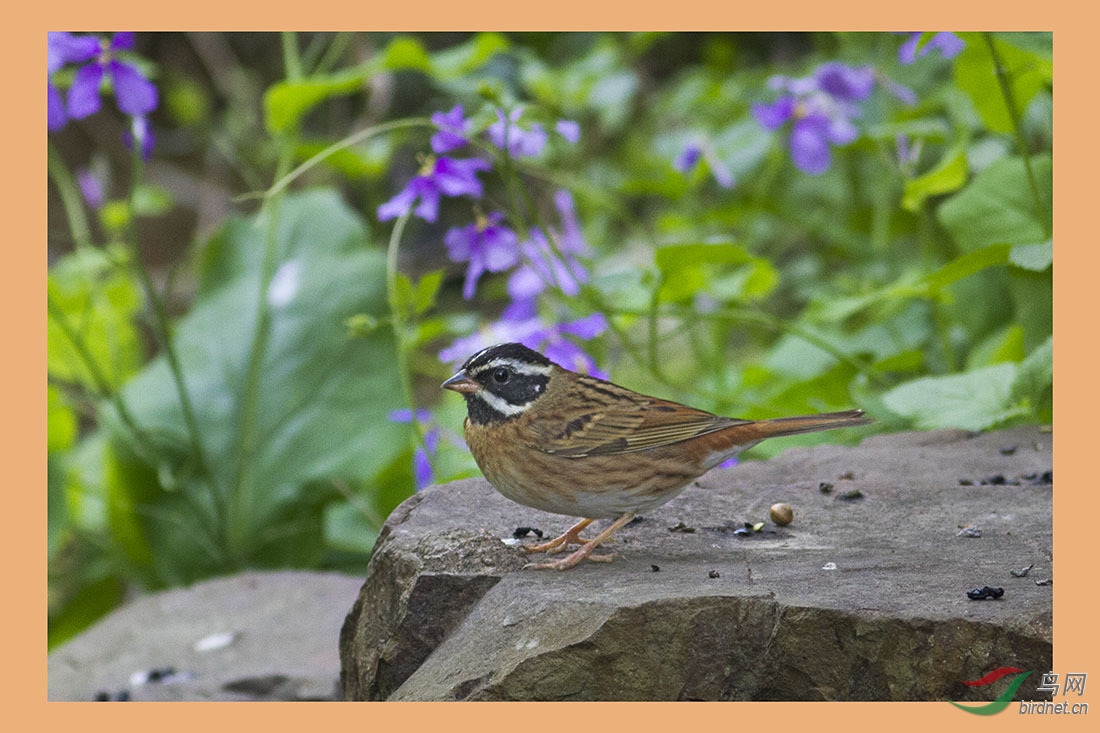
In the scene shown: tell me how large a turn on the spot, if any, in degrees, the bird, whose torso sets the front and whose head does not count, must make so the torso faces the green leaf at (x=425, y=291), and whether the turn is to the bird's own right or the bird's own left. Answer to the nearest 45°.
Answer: approximately 45° to the bird's own right

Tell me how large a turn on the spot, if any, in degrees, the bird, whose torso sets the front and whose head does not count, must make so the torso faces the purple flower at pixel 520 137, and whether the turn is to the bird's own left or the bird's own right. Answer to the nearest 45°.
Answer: approximately 90° to the bird's own right

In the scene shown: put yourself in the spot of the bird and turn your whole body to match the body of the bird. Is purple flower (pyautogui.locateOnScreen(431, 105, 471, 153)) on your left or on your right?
on your right

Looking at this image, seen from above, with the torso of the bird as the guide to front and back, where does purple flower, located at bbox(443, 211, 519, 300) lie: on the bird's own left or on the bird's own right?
on the bird's own right

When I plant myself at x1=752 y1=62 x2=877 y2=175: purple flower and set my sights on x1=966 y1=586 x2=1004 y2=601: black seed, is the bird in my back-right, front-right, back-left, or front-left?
front-right

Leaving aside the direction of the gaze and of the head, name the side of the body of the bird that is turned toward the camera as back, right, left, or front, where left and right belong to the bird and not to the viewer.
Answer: left

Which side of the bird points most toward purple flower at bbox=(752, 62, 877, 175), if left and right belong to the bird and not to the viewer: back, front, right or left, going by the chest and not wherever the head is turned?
right

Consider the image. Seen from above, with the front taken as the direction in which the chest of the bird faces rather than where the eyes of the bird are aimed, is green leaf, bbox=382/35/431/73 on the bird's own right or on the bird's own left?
on the bird's own right

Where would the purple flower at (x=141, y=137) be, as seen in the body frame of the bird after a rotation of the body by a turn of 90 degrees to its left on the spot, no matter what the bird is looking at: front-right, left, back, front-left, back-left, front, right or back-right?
back-right

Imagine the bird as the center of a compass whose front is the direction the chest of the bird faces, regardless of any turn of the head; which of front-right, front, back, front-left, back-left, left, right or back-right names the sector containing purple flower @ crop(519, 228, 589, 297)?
right
